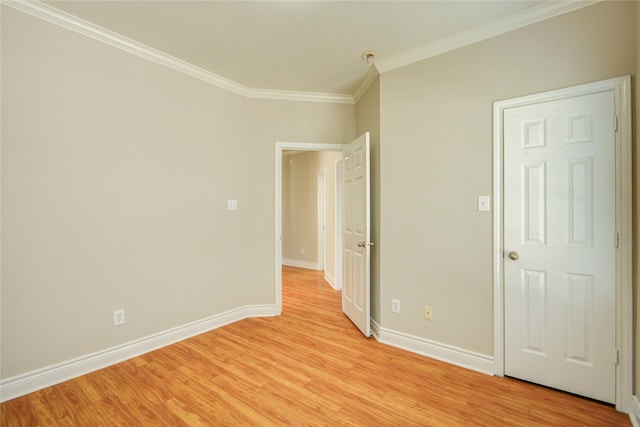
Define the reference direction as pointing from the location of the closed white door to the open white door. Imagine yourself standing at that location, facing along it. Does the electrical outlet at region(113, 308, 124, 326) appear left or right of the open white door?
left

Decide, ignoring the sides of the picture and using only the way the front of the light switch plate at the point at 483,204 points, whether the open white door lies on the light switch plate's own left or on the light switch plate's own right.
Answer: on the light switch plate's own right

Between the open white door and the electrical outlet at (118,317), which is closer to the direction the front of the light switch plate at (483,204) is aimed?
the electrical outlet

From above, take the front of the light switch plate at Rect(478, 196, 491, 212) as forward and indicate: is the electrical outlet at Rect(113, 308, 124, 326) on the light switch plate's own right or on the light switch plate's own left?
on the light switch plate's own right
